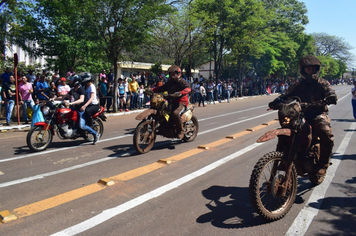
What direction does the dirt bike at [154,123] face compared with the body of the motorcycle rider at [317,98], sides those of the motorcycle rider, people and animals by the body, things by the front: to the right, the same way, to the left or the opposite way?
the same way

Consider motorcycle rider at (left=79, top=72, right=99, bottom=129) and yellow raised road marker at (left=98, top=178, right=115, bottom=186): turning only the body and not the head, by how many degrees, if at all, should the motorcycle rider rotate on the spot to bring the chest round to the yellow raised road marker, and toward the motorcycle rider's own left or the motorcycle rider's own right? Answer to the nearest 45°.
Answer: approximately 90° to the motorcycle rider's own left

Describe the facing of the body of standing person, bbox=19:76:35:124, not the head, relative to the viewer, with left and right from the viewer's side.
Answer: facing the viewer and to the right of the viewer

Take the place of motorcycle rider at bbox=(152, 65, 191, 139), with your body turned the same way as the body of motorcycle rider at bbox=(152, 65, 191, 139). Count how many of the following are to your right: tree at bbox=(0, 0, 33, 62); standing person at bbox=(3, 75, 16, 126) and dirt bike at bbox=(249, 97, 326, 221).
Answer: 2

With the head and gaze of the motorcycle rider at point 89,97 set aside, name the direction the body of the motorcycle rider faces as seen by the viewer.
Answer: to the viewer's left

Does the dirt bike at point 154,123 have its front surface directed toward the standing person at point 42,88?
no

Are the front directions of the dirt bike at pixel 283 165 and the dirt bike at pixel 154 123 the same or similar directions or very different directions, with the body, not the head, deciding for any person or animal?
same or similar directions

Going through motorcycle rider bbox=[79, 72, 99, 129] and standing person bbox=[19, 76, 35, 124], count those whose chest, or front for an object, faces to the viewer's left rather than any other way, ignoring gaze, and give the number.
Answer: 1

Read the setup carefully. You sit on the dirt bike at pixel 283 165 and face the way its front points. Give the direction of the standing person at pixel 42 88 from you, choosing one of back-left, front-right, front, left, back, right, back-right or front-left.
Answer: right

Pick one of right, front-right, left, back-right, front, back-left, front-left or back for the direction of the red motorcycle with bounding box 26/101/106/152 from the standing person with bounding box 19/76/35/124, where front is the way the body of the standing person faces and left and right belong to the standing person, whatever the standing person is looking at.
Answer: front-right

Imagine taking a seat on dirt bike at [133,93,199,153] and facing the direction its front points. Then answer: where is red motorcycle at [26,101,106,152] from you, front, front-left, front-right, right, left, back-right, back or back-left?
front-right

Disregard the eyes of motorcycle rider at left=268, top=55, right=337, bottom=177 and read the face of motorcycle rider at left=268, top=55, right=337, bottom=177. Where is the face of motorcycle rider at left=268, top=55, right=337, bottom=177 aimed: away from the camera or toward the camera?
toward the camera

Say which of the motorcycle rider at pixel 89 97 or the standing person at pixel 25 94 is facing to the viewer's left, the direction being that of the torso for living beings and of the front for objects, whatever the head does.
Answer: the motorcycle rider

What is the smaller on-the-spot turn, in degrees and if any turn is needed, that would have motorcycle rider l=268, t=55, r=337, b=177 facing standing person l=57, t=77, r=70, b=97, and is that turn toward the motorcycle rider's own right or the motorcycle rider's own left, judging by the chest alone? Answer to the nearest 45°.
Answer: approximately 90° to the motorcycle rider's own right

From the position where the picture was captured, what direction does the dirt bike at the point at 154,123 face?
facing the viewer and to the left of the viewer

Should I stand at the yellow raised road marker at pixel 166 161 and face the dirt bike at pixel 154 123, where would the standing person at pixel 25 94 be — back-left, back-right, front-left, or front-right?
front-left

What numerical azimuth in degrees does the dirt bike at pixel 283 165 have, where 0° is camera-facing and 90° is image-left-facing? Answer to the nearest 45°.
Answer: approximately 45°
